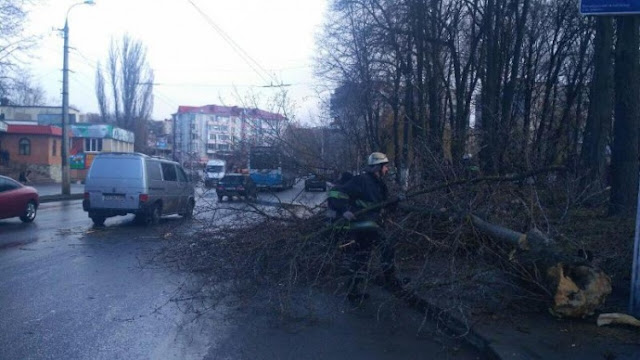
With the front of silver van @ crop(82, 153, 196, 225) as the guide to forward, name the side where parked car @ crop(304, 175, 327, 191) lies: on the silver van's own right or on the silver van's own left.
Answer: on the silver van's own right

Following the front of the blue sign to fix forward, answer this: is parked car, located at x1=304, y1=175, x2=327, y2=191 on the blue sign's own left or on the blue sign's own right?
on the blue sign's own right

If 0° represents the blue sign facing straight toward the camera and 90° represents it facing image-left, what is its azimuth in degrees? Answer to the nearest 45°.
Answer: approximately 0°
